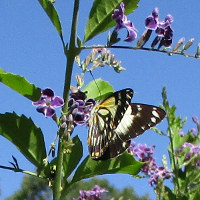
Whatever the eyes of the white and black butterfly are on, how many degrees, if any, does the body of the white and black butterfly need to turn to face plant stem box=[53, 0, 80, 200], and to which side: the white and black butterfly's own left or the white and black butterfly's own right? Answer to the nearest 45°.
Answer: approximately 45° to the white and black butterfly's own left

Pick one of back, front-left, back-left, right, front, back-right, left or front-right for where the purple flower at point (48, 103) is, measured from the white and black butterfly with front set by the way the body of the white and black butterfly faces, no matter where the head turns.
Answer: front-left

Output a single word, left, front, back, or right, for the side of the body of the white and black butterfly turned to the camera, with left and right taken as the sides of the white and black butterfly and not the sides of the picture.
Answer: left
